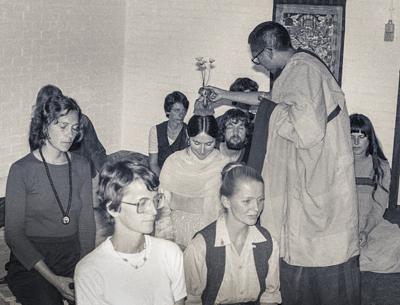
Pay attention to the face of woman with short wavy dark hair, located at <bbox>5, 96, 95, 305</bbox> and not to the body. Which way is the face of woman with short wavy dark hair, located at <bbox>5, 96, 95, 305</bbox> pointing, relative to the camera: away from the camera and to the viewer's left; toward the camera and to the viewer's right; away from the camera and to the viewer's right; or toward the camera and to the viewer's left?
toward the camera and to the viewer's right

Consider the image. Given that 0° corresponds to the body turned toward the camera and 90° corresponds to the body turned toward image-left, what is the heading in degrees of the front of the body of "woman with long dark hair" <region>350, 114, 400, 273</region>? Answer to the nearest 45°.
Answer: approximately 45°

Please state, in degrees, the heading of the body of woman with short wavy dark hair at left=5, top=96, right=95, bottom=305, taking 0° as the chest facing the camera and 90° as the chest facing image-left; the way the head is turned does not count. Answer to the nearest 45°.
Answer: approximately 315°

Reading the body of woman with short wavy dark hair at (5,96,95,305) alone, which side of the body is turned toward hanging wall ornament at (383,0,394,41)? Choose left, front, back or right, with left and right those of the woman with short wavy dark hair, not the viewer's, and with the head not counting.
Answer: left

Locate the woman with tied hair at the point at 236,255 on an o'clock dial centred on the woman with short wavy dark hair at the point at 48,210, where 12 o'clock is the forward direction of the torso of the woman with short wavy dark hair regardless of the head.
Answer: The woman with tied hair is roughly at 11 o'clock from the woman with short wavy dark hair.

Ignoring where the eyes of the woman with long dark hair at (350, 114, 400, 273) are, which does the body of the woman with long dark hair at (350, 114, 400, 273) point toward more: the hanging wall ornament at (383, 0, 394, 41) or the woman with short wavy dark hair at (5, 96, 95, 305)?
the woman with short wavy dark hair

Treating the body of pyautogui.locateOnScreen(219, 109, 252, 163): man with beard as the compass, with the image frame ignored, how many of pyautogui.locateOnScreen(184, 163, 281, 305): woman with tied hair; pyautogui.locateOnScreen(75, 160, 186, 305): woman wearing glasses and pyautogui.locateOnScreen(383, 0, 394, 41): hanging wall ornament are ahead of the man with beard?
2
